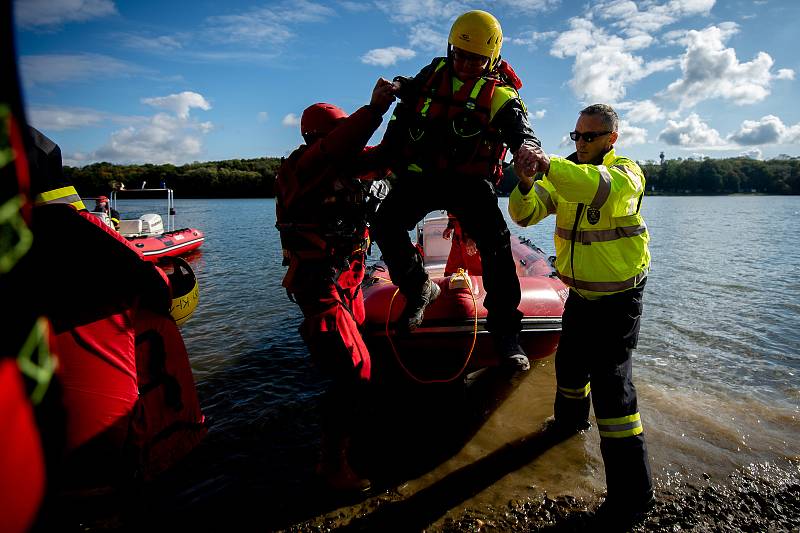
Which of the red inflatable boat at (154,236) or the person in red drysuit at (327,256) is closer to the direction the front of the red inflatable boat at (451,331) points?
the person in red drysuit

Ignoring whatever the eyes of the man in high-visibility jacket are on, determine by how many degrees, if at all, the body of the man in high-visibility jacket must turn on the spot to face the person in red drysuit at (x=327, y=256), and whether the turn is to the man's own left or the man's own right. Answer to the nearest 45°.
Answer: approximately 45° to the man's own right

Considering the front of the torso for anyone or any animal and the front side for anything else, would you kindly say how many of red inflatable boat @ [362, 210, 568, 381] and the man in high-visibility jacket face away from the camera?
0

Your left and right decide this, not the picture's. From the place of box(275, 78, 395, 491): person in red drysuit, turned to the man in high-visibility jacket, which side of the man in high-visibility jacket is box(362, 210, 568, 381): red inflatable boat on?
left

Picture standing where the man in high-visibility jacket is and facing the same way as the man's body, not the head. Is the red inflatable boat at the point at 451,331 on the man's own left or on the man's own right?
on the man's own right

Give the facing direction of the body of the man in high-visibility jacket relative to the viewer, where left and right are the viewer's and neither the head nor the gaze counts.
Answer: facing the viewer and to the left of the viewer

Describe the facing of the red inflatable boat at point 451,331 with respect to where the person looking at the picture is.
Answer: facing the viewer
